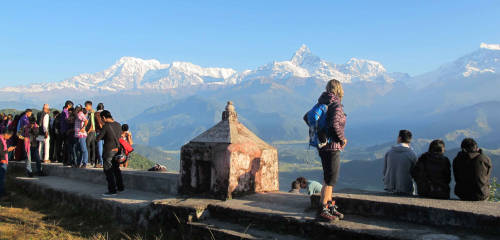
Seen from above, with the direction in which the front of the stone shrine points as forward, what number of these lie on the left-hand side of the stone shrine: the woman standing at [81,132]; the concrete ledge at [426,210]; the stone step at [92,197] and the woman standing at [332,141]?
2

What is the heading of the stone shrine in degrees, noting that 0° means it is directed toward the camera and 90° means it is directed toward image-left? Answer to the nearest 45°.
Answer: approximately 45°

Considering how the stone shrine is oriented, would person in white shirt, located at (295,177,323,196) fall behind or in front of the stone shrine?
behind

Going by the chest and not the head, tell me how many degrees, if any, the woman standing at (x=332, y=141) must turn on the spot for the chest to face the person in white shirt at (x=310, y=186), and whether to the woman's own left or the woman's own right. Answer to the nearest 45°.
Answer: approximately 90° to the woman's own left

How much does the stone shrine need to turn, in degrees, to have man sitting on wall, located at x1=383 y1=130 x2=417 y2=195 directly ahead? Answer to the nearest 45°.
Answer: approximately 135° to its left

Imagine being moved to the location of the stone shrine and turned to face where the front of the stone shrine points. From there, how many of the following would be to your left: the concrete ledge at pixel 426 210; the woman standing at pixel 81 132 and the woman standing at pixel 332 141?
2

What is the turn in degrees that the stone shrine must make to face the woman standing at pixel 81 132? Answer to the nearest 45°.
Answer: approximately 90° to its right
